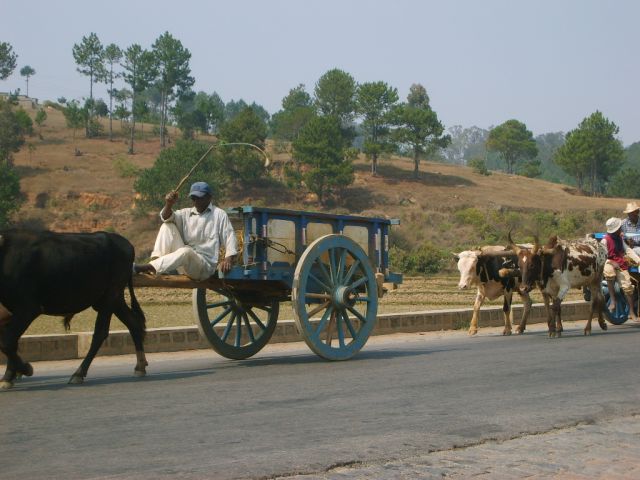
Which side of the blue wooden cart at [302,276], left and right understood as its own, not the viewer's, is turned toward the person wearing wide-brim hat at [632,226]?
back

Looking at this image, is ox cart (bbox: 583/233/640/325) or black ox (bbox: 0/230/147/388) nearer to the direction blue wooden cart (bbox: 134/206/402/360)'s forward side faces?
the black ox

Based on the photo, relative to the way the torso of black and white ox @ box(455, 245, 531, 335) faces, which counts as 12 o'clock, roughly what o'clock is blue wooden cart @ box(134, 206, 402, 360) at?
The blue wooden cart is roughly at 11 o'clock from the black and white ox.

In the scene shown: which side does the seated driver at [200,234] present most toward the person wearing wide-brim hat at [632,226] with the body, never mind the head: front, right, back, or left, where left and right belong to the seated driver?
back

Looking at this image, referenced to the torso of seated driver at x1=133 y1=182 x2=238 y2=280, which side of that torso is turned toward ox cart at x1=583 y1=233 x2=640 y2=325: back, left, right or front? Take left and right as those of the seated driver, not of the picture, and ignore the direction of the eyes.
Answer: back

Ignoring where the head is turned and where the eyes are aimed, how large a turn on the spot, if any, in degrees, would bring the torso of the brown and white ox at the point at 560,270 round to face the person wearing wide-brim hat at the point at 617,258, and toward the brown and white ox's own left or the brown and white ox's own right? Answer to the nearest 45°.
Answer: approximately 180°

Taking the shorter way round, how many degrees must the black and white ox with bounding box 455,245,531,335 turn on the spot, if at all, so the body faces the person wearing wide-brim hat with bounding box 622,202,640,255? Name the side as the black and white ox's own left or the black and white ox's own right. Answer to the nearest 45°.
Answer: approximately 135° to the black and white ox's own left

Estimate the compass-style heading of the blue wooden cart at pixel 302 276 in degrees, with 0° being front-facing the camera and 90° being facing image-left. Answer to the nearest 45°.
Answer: approximately 45°

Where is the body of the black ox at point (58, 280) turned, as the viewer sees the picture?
to the viewer's left

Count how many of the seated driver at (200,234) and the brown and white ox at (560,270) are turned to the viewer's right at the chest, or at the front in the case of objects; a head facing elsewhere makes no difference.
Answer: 0

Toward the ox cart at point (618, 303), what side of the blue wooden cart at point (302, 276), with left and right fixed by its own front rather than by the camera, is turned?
back

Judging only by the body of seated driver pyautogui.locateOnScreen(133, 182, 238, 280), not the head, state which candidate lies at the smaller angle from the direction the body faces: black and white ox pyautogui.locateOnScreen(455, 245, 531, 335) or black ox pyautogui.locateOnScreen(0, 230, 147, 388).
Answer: the black ox

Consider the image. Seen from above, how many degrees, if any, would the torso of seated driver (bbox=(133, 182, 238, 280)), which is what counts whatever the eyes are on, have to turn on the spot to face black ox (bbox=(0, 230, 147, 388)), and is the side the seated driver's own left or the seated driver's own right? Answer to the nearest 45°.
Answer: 0° — they already face it

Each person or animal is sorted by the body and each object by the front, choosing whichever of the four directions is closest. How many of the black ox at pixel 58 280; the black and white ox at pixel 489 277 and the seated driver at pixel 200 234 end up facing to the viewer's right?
0

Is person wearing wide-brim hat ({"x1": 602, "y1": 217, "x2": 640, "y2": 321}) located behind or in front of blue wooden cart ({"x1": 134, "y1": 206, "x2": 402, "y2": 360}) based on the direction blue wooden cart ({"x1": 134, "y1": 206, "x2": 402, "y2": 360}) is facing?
behind
